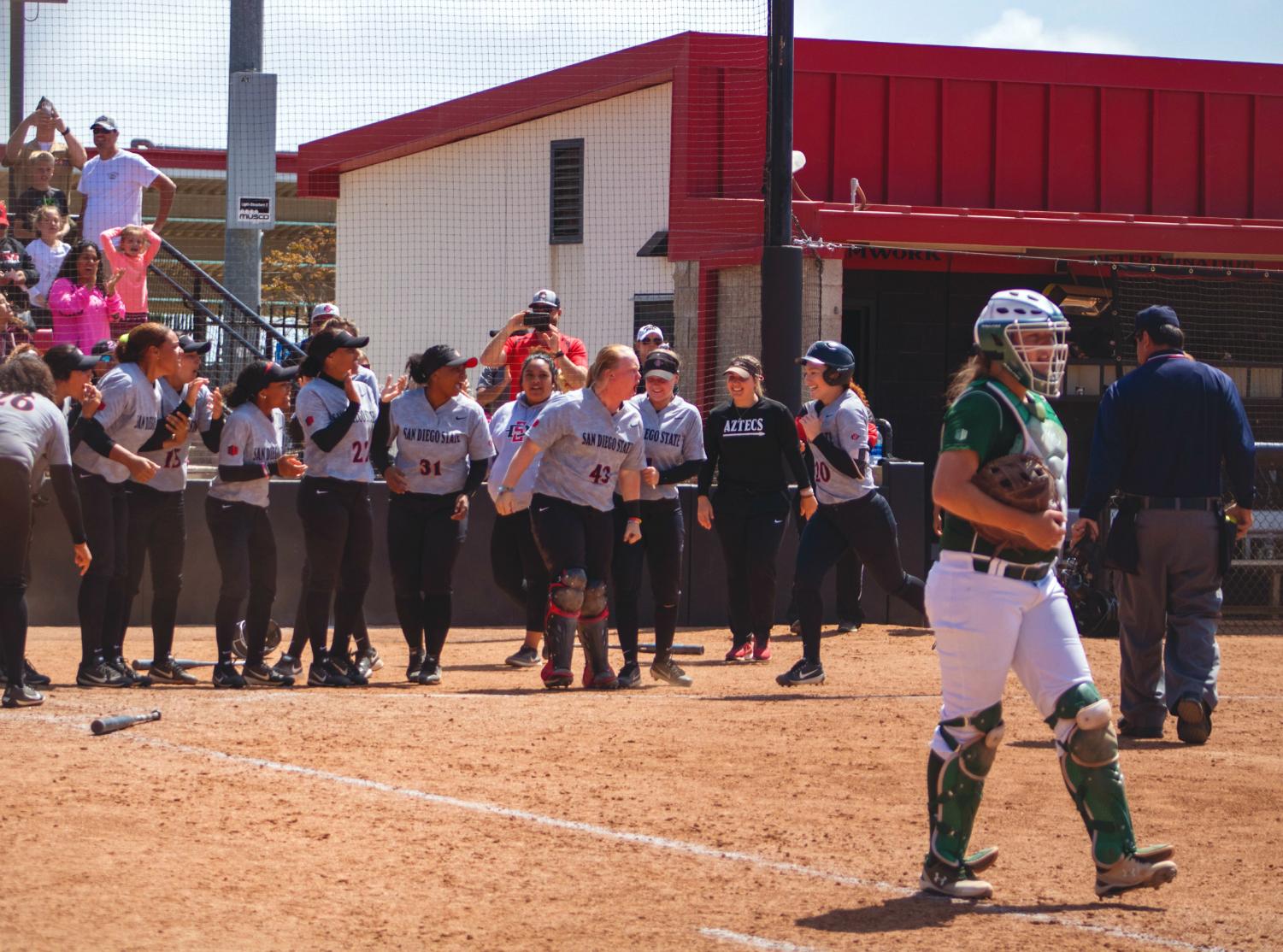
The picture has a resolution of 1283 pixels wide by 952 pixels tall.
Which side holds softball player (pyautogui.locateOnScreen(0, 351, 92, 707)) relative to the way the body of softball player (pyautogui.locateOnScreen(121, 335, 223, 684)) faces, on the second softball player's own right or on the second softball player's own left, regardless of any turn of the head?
on the second softball player's own right

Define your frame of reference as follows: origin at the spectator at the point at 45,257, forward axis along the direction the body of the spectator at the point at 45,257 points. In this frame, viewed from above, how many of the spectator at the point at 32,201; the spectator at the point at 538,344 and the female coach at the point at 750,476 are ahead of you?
2

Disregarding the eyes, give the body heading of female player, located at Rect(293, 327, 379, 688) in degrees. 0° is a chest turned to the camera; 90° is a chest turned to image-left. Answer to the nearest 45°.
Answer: approximately 315°

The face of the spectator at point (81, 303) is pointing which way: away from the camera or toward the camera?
toward the camera

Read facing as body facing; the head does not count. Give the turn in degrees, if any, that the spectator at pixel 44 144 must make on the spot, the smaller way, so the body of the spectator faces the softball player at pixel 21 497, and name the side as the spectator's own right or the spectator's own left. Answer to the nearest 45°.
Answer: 0° — they already face them

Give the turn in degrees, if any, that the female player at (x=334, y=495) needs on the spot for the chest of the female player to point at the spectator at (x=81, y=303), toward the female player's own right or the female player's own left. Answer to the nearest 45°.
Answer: approximately 135° to the female player's own left

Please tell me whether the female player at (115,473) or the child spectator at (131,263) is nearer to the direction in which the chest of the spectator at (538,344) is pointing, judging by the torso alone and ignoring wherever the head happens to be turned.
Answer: the female player

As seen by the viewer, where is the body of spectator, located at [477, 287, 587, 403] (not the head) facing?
toward the camera

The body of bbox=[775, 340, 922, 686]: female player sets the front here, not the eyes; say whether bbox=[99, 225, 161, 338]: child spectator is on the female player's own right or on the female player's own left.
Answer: on the female player's own right

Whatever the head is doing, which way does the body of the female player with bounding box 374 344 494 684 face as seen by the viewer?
toward the camera

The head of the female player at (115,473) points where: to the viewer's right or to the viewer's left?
to the viewer's right

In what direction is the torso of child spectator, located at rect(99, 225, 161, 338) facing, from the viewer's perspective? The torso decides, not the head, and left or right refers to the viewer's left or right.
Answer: facing the viewer

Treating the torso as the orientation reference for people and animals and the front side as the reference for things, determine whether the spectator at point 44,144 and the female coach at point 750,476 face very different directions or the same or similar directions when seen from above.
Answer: same or similar directions

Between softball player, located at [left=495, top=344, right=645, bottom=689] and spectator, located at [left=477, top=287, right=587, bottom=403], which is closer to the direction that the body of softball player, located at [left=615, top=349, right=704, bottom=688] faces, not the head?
the softball player
